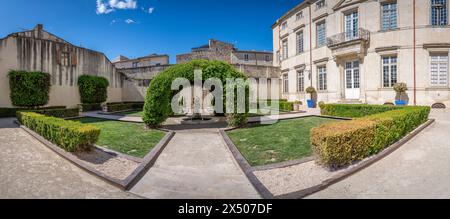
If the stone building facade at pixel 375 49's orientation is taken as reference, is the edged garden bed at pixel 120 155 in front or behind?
in front

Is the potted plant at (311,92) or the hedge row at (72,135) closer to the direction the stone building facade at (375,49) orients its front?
the hedge row

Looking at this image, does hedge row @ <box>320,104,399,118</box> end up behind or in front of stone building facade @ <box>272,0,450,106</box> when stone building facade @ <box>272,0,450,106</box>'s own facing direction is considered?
in front

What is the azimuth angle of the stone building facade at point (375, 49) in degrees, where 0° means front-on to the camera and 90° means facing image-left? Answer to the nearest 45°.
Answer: approximately 45°

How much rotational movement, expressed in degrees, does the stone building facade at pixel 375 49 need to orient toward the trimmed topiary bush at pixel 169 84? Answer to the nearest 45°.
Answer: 0° — it already faces it
